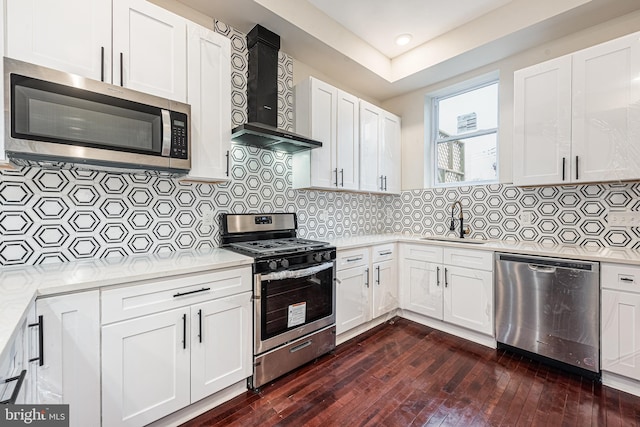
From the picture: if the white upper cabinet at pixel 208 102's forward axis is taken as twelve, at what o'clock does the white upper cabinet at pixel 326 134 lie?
the white upper cabinet at pixel 326 134 is roughly at 10 o'clock from the white upper cabinet at pixel 208 102.

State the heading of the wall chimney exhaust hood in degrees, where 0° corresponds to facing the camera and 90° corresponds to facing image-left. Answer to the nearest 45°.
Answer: approximately 315°

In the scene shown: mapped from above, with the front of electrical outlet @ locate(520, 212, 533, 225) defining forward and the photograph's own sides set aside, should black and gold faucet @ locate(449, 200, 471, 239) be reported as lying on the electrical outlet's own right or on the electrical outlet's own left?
on the electrical outlet's own right

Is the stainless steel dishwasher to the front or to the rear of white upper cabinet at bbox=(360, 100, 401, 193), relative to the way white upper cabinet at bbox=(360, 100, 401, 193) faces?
to the front

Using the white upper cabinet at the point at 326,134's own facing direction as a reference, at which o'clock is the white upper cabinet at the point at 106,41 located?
the white upper cabinet at the point at 106,41 is roughly at 3 o'clock from the white upper cabinet at the point at 326,134.

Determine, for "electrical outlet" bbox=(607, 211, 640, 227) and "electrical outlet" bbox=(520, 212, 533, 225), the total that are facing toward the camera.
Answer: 2

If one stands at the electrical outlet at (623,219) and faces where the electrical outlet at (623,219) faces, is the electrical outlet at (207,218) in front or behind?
in front

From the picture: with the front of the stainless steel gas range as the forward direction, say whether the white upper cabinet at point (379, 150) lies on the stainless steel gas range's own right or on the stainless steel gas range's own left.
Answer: on the stainless steel gas range's own left

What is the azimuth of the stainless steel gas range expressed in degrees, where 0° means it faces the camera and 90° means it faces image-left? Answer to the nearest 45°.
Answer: approximately 315°

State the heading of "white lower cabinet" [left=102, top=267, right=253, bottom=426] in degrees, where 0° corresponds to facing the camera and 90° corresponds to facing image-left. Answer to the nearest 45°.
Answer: approximately 315°
